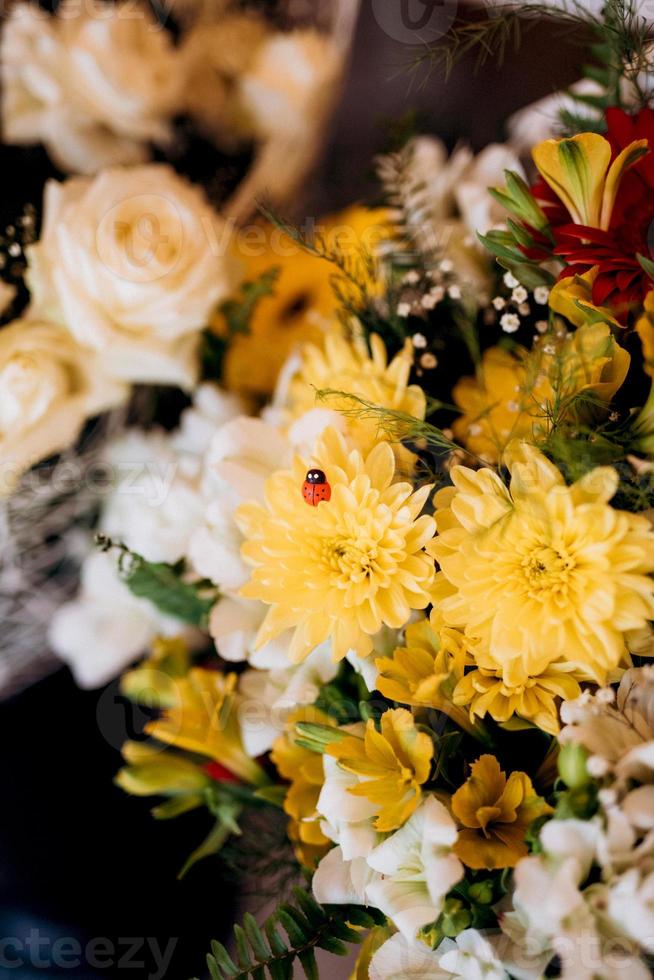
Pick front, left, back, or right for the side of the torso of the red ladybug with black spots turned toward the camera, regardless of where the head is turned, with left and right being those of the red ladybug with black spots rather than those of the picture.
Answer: back
